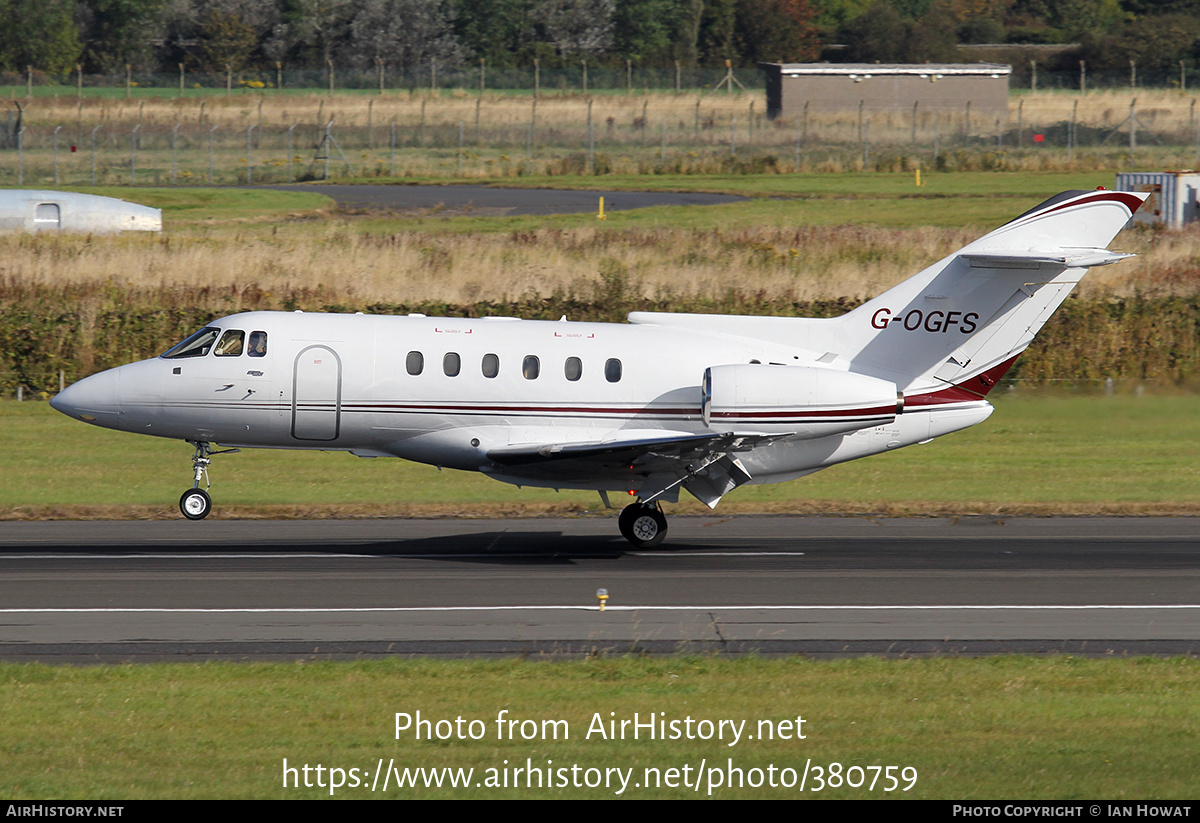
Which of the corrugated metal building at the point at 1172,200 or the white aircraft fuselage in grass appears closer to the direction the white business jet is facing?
the white aircraft fuselage in grass

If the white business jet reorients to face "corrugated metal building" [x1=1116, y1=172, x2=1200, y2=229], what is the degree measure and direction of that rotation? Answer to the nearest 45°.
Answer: approximately 135° to its right

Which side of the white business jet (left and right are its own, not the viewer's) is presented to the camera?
left

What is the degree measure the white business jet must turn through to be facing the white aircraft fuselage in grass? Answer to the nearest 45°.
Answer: approximately 45° to its right

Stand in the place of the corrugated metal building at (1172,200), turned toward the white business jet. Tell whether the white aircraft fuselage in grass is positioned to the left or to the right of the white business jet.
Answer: right
